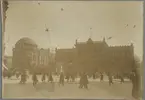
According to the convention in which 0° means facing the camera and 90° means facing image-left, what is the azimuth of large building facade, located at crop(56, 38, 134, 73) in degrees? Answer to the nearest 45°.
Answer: approximately 0°
